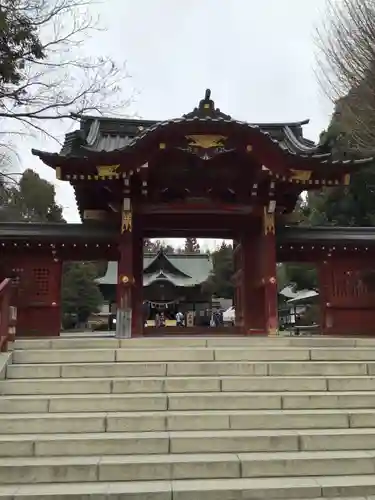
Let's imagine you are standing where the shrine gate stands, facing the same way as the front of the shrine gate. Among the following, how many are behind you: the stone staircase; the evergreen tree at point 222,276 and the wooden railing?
1

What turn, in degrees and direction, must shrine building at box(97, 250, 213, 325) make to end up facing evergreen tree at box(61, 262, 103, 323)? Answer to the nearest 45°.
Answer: approximately 45° to its right

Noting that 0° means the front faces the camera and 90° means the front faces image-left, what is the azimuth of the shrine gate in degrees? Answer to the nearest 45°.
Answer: approximately 0°

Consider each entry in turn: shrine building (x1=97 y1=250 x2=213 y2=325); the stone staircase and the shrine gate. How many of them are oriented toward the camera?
3

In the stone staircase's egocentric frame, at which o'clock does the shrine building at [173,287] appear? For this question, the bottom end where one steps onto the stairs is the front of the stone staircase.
The shrine building is roughly at 6 o'clock from the stone staircase.

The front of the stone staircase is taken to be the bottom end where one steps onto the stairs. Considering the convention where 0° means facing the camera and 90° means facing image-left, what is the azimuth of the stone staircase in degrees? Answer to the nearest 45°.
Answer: approximately 0°

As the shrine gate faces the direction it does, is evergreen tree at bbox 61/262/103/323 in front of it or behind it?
behind

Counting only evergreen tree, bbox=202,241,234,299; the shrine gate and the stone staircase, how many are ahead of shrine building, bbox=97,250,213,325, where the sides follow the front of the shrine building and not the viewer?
2

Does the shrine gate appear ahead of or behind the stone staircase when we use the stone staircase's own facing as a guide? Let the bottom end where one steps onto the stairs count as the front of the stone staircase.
behind

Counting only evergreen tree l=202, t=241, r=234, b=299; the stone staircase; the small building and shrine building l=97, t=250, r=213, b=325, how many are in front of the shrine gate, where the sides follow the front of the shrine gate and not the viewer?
1

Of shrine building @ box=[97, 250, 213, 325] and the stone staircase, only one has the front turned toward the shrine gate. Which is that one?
the shrine building

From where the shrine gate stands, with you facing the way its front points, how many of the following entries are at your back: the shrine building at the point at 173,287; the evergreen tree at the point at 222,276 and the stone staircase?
2

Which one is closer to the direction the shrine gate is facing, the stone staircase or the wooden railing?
the stone staircase

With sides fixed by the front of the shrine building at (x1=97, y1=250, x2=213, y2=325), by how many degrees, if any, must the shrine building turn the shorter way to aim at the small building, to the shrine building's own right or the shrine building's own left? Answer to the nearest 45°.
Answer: approximately 45° to the shrine building's own left

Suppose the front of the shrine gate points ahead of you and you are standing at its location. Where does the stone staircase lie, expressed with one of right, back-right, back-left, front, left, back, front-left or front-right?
front
